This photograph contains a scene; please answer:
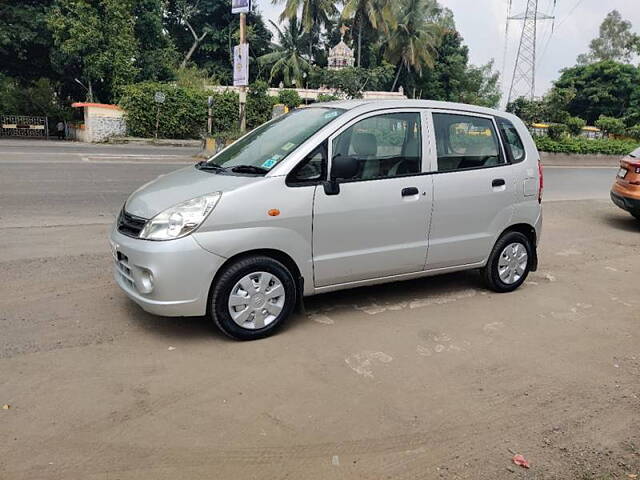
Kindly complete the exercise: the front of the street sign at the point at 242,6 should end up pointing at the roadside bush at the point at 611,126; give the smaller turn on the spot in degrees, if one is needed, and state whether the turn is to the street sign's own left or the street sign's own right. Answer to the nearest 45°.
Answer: approximately 135° to the street sign's own left

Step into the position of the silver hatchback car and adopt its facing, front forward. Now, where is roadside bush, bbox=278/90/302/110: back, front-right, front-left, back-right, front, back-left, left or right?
back-right

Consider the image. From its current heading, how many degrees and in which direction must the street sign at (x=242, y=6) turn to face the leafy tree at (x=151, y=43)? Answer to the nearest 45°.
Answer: approximately 180°

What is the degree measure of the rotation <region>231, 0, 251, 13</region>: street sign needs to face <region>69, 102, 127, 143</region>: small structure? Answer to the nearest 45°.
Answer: approximately 135° to its right

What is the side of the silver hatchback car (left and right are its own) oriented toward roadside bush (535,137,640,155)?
back

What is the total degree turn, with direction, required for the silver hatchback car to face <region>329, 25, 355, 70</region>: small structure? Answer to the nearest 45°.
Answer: approximately 135° to its right

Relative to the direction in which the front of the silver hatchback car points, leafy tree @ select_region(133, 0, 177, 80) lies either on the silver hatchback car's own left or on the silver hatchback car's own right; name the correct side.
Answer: on the silver hatchback car's own right

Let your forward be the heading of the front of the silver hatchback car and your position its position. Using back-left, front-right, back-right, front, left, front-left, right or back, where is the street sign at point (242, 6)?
back-right

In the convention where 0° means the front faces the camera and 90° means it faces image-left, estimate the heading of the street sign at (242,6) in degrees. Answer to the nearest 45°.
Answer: approximately 0°

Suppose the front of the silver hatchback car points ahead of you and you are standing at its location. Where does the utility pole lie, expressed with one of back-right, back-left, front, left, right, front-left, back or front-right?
back-right

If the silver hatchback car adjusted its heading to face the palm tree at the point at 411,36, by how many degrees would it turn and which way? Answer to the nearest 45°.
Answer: approximately 135° to its right

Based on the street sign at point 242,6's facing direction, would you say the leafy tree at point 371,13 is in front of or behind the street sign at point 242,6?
behind

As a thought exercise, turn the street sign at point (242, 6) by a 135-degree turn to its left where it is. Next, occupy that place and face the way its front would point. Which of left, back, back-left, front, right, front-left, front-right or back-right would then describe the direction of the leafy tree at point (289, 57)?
front-left

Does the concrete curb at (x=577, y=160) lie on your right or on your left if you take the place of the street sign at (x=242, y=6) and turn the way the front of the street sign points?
on your left
